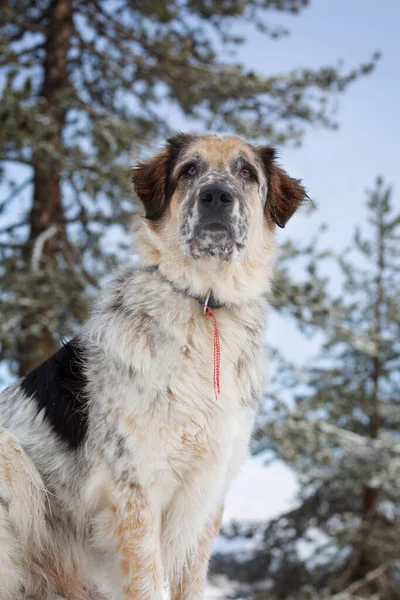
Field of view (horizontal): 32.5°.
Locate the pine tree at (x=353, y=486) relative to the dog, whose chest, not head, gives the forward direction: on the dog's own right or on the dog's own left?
on the dog's own left
